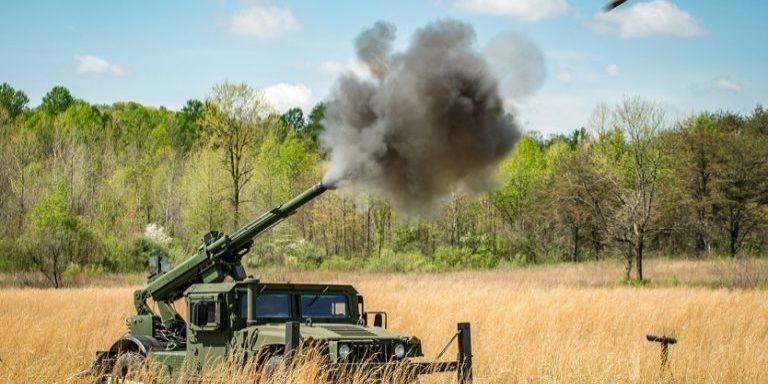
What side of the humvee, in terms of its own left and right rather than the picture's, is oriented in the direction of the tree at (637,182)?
left

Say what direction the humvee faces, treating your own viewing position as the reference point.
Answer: facing the viewer and to the right of the viewer

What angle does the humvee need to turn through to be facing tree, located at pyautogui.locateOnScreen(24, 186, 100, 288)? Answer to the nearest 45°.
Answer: approximately 135° to its left

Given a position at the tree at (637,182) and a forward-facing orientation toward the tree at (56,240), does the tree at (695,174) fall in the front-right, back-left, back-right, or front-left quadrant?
back-right

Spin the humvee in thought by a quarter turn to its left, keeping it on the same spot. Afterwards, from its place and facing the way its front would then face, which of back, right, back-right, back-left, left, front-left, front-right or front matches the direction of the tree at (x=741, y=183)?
front

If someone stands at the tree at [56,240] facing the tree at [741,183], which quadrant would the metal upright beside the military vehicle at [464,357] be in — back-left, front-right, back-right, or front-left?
front-right

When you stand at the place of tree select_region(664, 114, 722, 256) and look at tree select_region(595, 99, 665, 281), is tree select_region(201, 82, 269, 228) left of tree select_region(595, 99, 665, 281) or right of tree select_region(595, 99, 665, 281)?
right

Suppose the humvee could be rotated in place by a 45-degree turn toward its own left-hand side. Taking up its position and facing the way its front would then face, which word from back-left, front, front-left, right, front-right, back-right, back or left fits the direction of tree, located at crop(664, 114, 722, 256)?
front-left

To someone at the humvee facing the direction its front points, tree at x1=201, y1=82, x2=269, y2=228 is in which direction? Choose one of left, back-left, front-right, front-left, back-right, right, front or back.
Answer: back-left
